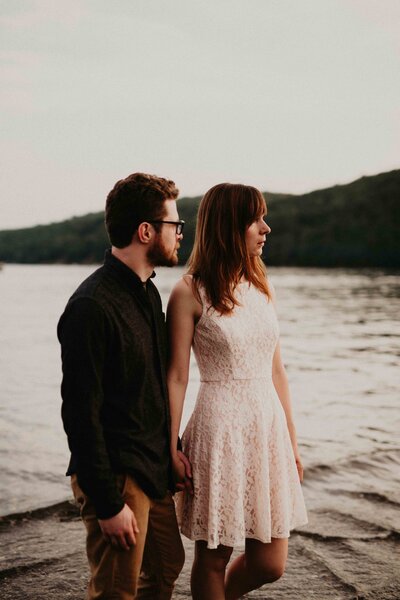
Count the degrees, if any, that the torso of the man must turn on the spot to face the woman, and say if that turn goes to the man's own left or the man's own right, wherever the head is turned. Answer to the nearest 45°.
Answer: approximately 45° to the man's own left

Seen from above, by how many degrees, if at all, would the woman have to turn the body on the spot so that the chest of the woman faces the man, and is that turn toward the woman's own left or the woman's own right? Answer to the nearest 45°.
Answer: approximately 90° to the woman's own right

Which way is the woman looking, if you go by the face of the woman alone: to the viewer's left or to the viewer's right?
to the viewer's right

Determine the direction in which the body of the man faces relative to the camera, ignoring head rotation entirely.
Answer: to the viewer's right

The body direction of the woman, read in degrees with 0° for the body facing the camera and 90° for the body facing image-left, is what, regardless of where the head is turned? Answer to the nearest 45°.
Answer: approximately 315°

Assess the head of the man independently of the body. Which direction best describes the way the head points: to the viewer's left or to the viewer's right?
to the viewer's right
